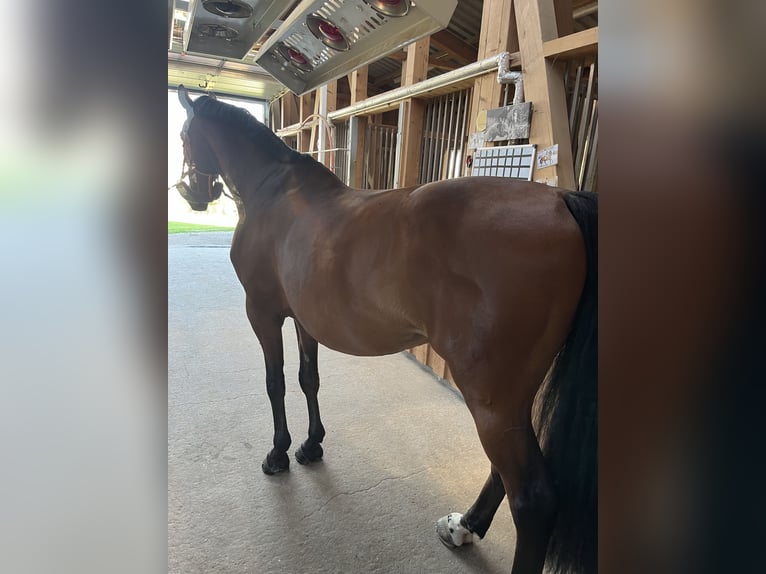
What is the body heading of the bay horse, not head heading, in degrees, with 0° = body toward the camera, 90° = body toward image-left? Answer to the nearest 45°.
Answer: approximately 135°

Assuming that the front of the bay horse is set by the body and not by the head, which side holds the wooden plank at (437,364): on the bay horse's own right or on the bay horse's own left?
on the bay horse's own right

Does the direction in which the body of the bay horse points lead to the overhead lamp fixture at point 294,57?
yes
